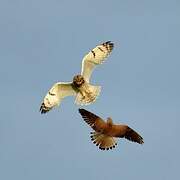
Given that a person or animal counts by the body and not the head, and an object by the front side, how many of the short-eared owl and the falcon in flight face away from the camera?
1

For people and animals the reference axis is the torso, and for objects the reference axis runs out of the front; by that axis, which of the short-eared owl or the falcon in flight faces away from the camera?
the falcon in flight

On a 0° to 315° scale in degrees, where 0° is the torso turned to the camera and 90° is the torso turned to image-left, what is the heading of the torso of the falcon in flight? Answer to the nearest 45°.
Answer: approximately 180°
